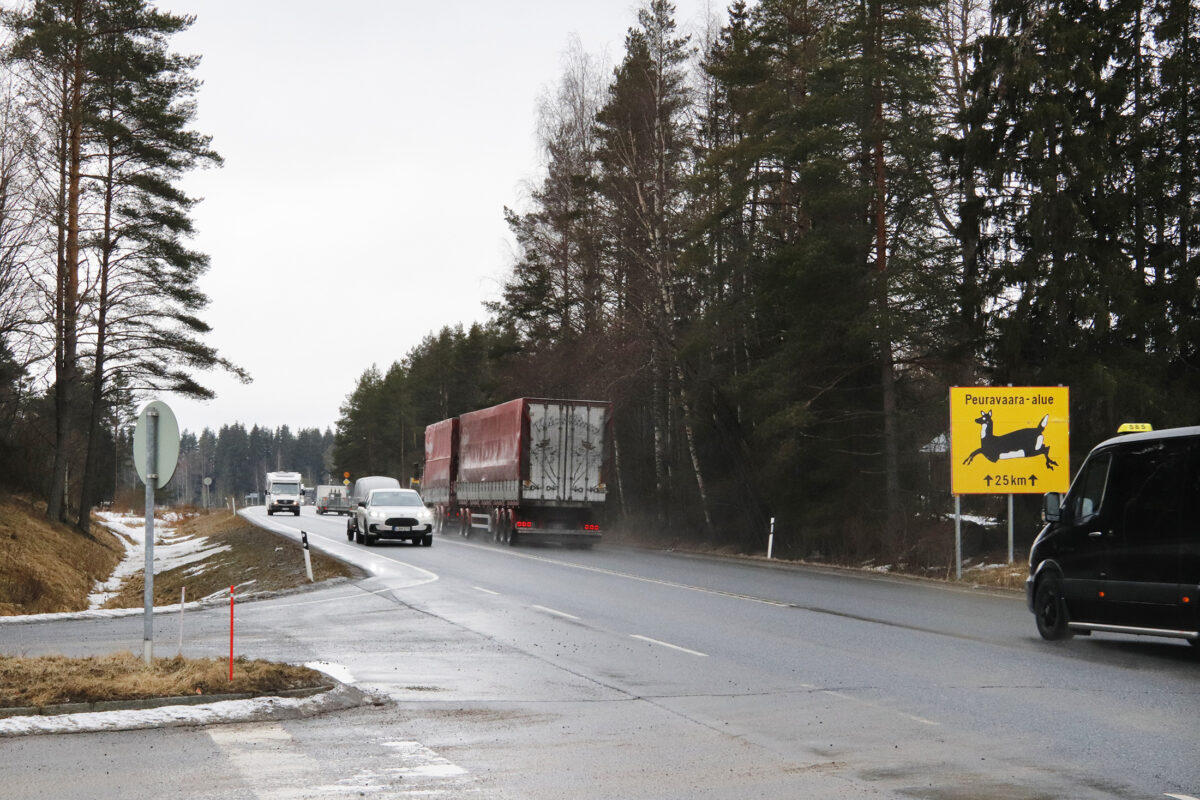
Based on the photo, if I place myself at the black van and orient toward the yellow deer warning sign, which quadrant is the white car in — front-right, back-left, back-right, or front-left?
front-left

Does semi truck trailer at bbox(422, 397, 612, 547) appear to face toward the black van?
no

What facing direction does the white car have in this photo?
toward the camera

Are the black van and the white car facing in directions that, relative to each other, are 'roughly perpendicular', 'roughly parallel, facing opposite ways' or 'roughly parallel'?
roughly parallel, facing opposite ways

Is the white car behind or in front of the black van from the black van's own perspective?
in front

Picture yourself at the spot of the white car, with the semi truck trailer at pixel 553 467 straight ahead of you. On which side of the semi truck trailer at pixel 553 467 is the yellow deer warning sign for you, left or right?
right

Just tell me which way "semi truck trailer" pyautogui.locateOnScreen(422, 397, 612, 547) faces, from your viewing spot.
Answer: facing away from the viewer and to the left of the viewer

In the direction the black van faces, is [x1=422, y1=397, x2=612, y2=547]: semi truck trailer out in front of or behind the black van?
in front

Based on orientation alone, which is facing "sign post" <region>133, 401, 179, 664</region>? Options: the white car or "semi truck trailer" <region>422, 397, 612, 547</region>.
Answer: the white car

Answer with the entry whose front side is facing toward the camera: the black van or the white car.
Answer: the white car

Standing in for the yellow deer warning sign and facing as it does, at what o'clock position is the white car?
The white car is roughly at 4 o'clock from the yellow deer warning sign.

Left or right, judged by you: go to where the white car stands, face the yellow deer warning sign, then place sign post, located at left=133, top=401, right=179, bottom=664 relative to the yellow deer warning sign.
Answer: right

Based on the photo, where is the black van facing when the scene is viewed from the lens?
facing away from the viewer and to the left of the viewer

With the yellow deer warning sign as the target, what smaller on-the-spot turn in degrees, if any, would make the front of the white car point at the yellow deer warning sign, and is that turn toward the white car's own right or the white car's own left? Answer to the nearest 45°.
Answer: approximately 45° to the white car's own left

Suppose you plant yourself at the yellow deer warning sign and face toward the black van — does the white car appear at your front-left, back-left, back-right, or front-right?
back-right

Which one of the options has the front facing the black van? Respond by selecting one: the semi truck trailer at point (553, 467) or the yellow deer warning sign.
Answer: the yellow deer warning sign

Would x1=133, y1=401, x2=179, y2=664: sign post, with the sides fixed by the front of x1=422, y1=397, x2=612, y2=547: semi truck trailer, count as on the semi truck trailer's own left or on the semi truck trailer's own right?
on the semi truck trailer's own left

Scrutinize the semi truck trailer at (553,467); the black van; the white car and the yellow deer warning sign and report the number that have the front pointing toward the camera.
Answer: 2

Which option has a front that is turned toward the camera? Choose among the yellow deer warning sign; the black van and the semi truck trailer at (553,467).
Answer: the yellow deer warning sign

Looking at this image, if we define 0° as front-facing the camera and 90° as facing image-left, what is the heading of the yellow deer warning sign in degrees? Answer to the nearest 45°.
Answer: approximately 0°
